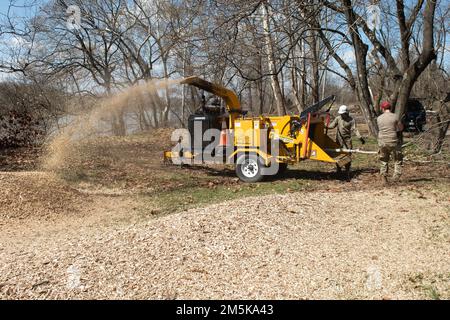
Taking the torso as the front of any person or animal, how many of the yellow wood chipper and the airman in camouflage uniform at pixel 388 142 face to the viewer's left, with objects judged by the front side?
1

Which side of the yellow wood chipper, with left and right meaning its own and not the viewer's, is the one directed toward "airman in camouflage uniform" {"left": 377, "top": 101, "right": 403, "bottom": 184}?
back

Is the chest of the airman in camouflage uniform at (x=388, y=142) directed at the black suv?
yes

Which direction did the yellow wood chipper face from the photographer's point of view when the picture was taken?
facing to the left of the viewer

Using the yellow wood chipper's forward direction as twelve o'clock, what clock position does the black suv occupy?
The black suv is roughly at 4 o'clock from the yellow wood chipper.

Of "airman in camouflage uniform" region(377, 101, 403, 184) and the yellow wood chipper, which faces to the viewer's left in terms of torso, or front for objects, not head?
the yellow wood chipper

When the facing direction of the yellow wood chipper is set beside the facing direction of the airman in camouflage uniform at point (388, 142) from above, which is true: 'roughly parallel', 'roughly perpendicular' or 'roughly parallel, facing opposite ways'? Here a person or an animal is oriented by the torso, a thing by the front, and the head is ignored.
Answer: roughly perpendicular

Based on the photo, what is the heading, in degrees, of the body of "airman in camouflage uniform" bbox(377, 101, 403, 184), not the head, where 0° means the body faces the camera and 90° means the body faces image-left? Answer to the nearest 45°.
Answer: approximately 180°
